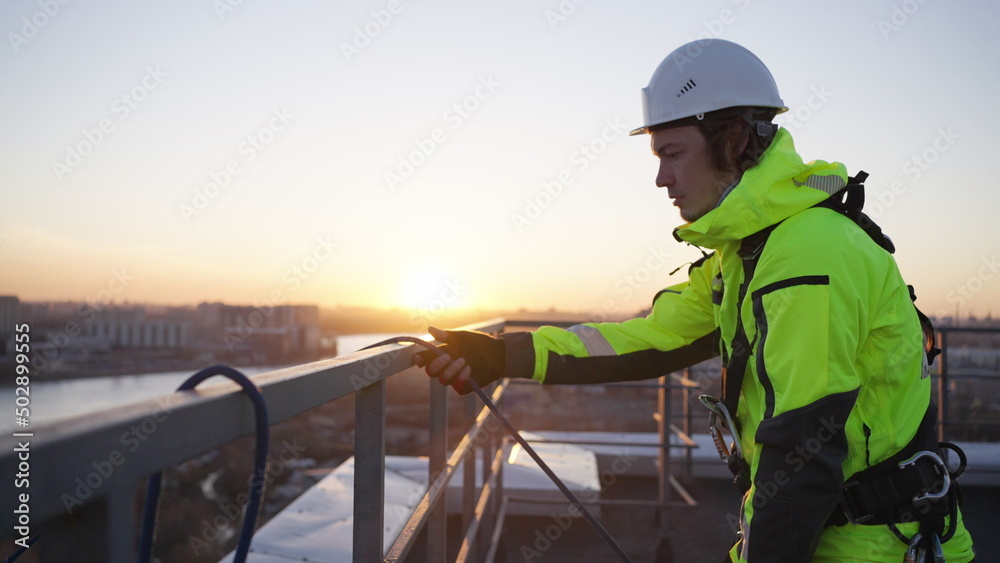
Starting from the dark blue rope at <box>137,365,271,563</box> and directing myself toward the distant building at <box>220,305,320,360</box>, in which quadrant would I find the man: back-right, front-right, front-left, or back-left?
front-right

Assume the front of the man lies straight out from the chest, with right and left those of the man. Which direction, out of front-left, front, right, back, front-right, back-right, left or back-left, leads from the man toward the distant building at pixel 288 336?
front-right

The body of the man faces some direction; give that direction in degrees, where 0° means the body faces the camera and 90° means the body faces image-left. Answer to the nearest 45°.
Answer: approximately 90°

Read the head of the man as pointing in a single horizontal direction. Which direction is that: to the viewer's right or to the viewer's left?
to the viewer's left

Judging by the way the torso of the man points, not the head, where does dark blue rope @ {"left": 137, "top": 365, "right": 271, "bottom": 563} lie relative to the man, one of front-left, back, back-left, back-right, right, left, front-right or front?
front-left

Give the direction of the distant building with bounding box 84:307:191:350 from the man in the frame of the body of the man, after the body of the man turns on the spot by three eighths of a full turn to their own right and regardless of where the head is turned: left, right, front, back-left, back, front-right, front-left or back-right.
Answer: left
